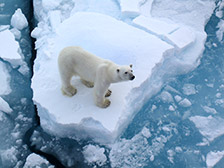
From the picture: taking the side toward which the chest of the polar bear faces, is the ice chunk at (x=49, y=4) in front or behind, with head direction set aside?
behind

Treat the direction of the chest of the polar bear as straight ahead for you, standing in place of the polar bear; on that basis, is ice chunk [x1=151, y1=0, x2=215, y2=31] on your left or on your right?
on your left

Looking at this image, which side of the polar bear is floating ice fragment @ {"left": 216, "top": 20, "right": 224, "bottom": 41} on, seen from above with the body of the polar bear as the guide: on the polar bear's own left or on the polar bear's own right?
on the polar bear's own left

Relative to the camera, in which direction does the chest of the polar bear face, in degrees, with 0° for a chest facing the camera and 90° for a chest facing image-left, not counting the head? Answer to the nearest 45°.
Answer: approximately 315°

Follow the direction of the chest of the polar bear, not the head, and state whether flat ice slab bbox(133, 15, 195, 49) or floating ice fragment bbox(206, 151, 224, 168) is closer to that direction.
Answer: the floating ice fragment

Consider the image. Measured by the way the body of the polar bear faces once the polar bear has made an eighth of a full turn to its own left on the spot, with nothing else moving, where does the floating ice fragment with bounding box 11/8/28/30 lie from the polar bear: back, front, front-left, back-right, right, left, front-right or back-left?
back-left

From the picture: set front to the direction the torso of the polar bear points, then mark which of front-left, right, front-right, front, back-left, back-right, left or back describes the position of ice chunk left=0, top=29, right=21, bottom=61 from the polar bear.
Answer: back

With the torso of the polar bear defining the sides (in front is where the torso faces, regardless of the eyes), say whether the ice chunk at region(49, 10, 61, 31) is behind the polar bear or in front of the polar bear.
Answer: behind
